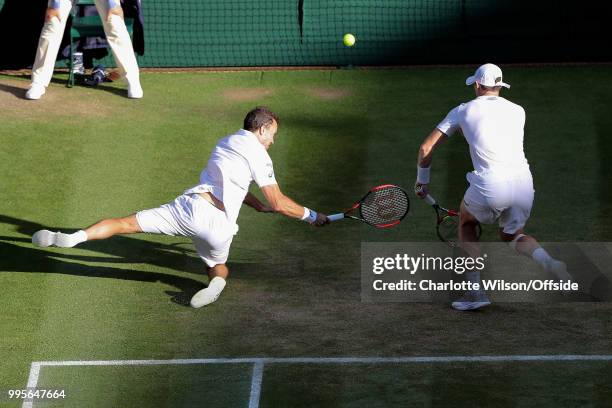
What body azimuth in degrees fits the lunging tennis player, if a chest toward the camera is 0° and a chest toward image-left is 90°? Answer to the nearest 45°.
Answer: approximately 225°

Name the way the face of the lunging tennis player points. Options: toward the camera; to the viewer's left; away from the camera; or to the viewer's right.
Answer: to the viewer's right
